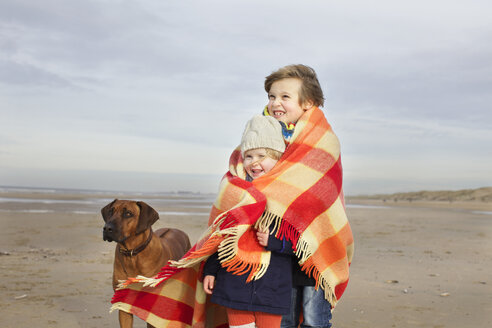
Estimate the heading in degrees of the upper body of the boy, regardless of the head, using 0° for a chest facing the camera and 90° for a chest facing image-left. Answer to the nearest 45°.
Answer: approximately 45°

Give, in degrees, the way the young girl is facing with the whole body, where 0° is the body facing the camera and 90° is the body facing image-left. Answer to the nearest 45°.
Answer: approximately 0°

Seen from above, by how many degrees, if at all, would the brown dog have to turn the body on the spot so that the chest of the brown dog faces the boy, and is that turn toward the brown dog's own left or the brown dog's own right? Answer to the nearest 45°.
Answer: approximately 90° to the brown dog's own left

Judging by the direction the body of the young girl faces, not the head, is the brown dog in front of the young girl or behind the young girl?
behind

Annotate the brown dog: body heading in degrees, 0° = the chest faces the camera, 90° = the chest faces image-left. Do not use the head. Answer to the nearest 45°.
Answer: approximately 45°

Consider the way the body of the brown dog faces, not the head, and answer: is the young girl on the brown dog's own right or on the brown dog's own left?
on the brown dog's own left
